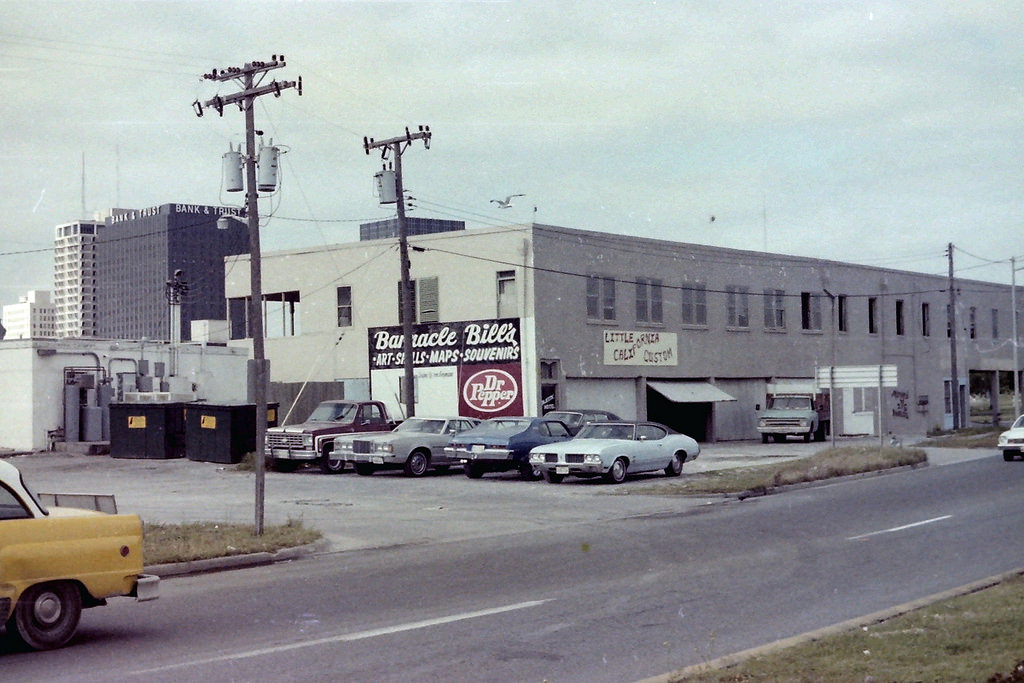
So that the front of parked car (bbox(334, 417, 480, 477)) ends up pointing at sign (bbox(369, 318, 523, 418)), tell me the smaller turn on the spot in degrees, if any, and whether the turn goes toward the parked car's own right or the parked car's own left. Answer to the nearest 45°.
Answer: approximately 135° to the parked car's own right

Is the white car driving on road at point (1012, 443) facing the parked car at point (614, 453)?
yes

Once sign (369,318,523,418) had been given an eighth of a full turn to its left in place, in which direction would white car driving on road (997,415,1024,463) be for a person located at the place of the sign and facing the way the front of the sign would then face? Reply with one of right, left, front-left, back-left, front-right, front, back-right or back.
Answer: front-left

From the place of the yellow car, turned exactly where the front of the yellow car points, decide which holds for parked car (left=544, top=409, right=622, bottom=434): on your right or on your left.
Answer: on your right

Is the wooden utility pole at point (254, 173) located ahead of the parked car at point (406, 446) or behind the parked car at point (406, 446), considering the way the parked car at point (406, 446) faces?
ahead

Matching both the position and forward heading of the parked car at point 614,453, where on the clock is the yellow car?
The yellow car is roughly at 11 o'clock from the parked car.

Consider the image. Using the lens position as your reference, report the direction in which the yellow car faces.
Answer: facing to the left of the viewer

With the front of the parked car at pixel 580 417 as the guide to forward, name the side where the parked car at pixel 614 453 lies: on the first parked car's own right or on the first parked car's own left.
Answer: on the first parked car's own left

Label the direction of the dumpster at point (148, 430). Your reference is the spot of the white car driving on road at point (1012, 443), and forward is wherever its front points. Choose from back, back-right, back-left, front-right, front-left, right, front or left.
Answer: front-right

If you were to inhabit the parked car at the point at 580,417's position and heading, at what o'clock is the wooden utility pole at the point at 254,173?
The wooden utility pole is roughly at 11 o'clock from the parked car.
